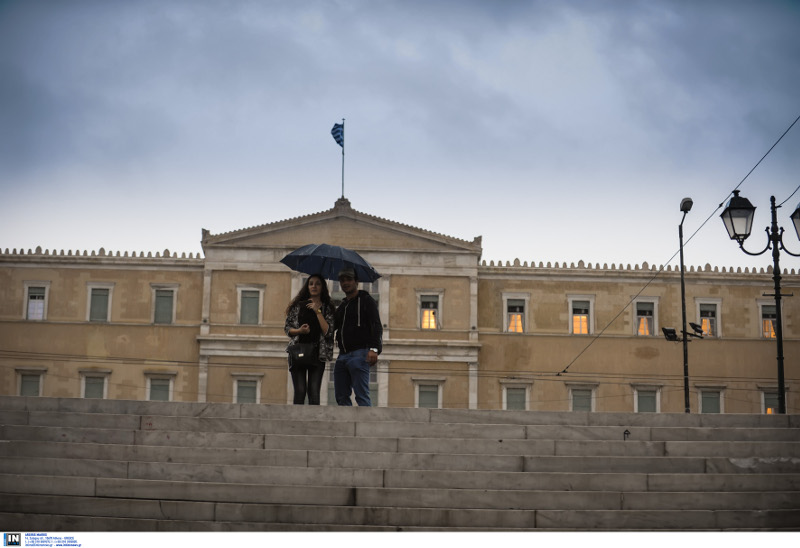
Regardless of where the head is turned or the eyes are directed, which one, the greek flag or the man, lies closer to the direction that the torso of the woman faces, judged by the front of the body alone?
the man

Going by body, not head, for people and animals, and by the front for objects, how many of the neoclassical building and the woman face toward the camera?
2

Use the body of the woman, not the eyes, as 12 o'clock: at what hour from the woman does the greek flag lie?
The greek flag is roughly at 6 o'clock from the woman.

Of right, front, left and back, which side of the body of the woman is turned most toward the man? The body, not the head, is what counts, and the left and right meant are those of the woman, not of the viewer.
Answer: left

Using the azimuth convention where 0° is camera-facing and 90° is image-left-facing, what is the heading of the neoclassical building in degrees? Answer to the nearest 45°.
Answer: approximately 0°

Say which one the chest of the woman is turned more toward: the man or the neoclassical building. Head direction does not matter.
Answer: the man

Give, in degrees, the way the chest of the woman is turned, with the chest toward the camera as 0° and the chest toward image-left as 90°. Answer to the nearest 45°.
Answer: approximately 0°
